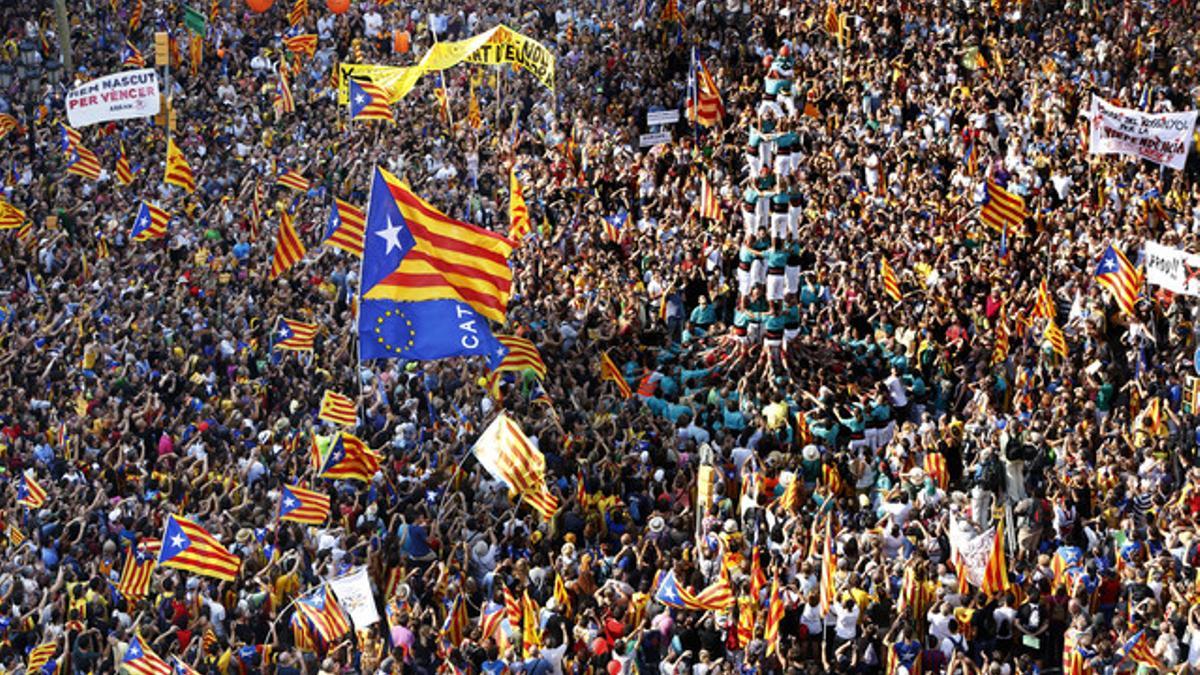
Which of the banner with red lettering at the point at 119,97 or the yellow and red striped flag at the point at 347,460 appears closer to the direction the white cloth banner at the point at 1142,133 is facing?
the yellow and red striped flag

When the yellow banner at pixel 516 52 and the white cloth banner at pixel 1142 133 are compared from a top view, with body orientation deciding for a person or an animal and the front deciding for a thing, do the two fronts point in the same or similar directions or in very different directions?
same or similar directions

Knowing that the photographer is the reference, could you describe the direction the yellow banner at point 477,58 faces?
facing the viewer

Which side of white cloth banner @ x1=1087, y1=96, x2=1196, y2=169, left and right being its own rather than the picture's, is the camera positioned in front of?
front

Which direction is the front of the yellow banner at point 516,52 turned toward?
toward the camera

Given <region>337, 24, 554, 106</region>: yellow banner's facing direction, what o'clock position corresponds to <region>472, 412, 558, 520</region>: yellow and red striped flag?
The yellow and red striped flag is roughly at 12 o'clock from the yellow banner.

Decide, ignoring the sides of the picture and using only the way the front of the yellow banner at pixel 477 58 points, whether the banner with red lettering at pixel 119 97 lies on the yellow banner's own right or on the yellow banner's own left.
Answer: on the yellow banner's own right

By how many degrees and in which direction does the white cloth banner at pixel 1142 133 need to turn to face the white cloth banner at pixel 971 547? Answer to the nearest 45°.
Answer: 0° — it already faces it

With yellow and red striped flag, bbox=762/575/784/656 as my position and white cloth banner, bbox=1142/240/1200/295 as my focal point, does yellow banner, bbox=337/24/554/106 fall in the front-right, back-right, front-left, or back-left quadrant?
front-left

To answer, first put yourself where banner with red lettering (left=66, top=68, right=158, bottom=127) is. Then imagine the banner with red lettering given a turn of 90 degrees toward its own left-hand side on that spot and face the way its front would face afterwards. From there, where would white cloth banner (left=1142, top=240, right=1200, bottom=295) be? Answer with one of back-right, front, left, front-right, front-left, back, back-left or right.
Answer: front-right

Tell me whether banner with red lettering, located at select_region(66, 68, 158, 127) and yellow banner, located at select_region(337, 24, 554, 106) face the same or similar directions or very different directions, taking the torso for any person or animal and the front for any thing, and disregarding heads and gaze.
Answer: same or similar directions

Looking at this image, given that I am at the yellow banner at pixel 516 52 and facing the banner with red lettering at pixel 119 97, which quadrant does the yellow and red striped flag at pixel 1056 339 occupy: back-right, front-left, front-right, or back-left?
back-left

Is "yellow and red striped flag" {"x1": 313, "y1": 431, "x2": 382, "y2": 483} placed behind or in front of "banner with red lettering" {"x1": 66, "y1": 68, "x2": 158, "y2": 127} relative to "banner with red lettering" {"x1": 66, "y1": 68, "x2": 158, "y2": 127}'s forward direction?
in front
